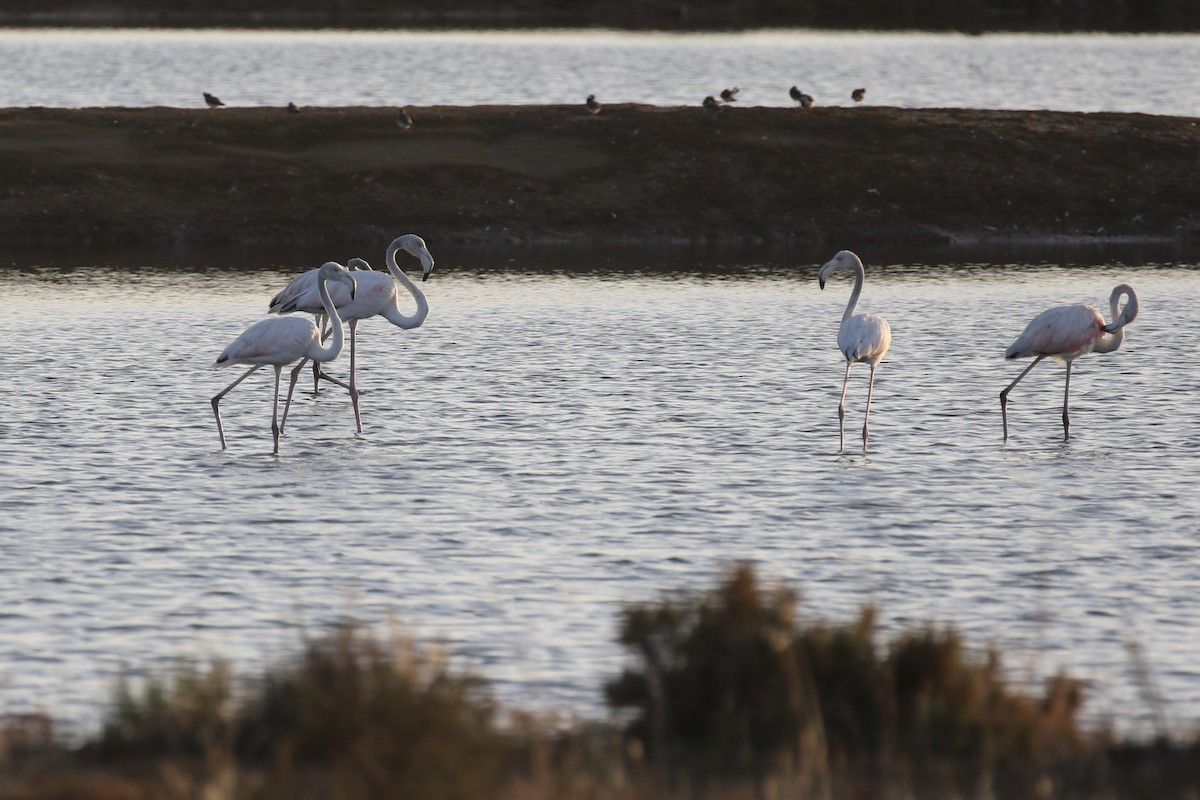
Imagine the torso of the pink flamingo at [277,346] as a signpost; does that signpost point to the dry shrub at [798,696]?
no

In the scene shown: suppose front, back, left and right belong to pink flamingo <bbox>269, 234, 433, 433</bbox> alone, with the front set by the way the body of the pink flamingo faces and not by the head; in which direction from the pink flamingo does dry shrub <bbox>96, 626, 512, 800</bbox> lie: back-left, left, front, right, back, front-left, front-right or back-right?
right

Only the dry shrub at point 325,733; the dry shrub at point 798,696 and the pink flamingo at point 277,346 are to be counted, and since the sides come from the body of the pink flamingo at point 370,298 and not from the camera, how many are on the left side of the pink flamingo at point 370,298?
0

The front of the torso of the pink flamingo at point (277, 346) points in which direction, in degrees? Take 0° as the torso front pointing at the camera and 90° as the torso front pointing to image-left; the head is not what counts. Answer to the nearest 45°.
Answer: approximately 270°

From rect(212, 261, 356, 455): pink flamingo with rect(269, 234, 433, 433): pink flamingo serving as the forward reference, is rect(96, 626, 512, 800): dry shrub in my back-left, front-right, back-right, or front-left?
back-right

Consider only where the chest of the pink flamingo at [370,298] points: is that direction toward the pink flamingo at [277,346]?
no

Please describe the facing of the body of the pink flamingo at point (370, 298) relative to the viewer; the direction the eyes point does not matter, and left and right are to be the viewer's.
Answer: facing to the right of the viewer

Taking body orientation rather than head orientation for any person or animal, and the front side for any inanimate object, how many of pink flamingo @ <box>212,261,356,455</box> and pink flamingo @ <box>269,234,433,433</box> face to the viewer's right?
2

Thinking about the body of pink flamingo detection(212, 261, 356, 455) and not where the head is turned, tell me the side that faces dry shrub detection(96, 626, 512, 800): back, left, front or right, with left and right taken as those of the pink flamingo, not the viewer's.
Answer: right

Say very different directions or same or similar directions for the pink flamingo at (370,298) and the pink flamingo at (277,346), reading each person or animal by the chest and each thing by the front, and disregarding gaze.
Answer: same or similar directions
